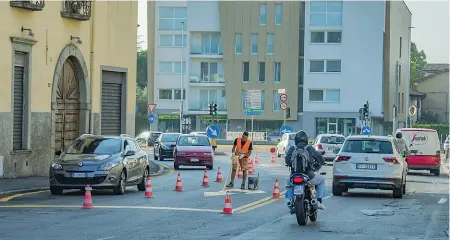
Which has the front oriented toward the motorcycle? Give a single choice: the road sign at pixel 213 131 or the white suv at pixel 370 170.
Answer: the road sign

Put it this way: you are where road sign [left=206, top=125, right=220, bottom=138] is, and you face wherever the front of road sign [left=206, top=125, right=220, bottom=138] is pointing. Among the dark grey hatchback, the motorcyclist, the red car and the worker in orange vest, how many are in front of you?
4

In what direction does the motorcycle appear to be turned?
away from the camera

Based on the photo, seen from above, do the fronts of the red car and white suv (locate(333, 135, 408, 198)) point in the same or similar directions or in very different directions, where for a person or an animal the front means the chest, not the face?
very different directions

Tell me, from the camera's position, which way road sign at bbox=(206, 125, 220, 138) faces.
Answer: facing the viewer

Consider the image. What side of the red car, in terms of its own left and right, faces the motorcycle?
front

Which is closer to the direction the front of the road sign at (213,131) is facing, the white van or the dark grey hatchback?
the dark grey hatchback

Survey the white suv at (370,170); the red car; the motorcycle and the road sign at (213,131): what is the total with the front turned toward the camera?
2

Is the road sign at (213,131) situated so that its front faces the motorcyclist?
yes

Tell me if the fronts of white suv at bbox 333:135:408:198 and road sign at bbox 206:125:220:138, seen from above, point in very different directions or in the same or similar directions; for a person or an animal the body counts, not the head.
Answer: very different directions

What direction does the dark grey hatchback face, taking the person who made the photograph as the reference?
facing the viewer and to the left of the viewer

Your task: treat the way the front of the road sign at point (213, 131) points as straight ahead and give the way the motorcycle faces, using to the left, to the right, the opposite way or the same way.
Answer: the opposite way

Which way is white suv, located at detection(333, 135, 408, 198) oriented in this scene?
away from the camera

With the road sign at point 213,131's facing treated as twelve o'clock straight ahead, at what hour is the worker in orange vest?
The worker in orange vest is roughly at 12 o'clock from the road sign.
